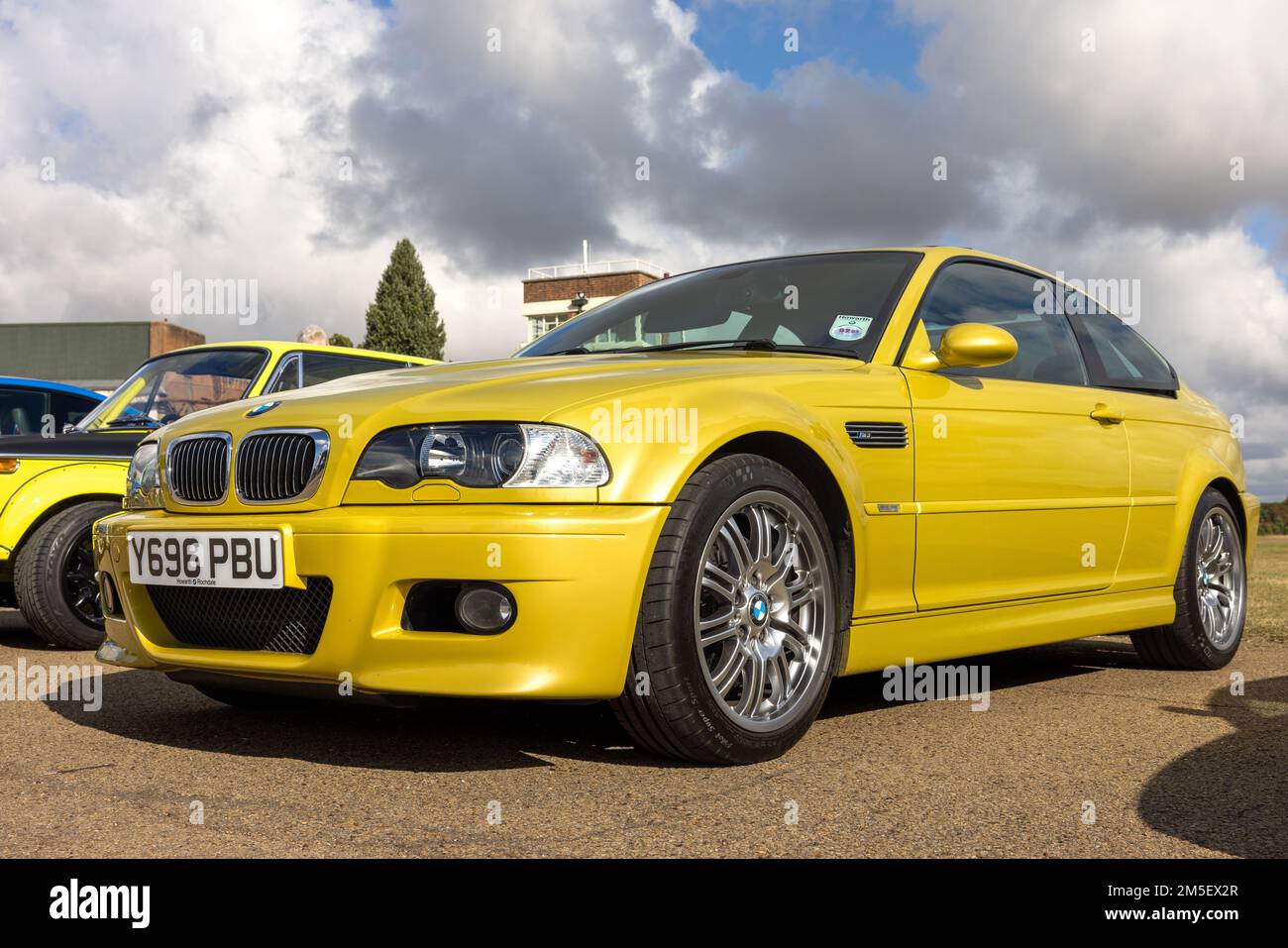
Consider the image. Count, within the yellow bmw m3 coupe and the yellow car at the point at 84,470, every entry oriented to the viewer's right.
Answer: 0

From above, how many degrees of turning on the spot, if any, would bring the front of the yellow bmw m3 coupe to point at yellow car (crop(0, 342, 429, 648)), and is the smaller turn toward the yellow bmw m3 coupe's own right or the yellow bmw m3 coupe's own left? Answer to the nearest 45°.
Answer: approximately 90° to the yellow bmw m3 coupe's own right

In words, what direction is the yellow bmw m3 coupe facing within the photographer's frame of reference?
facing the viewer and to the left of the viewer

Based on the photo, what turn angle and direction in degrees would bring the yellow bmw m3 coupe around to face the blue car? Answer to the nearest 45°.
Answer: approximately 90° to its right

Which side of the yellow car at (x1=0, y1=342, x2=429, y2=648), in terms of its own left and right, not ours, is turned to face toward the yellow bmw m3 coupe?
left

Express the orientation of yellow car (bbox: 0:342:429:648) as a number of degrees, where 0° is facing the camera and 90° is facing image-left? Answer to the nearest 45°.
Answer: approximately 45°

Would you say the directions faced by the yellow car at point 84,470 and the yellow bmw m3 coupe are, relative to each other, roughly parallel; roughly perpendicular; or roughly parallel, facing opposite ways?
roughly parallel
